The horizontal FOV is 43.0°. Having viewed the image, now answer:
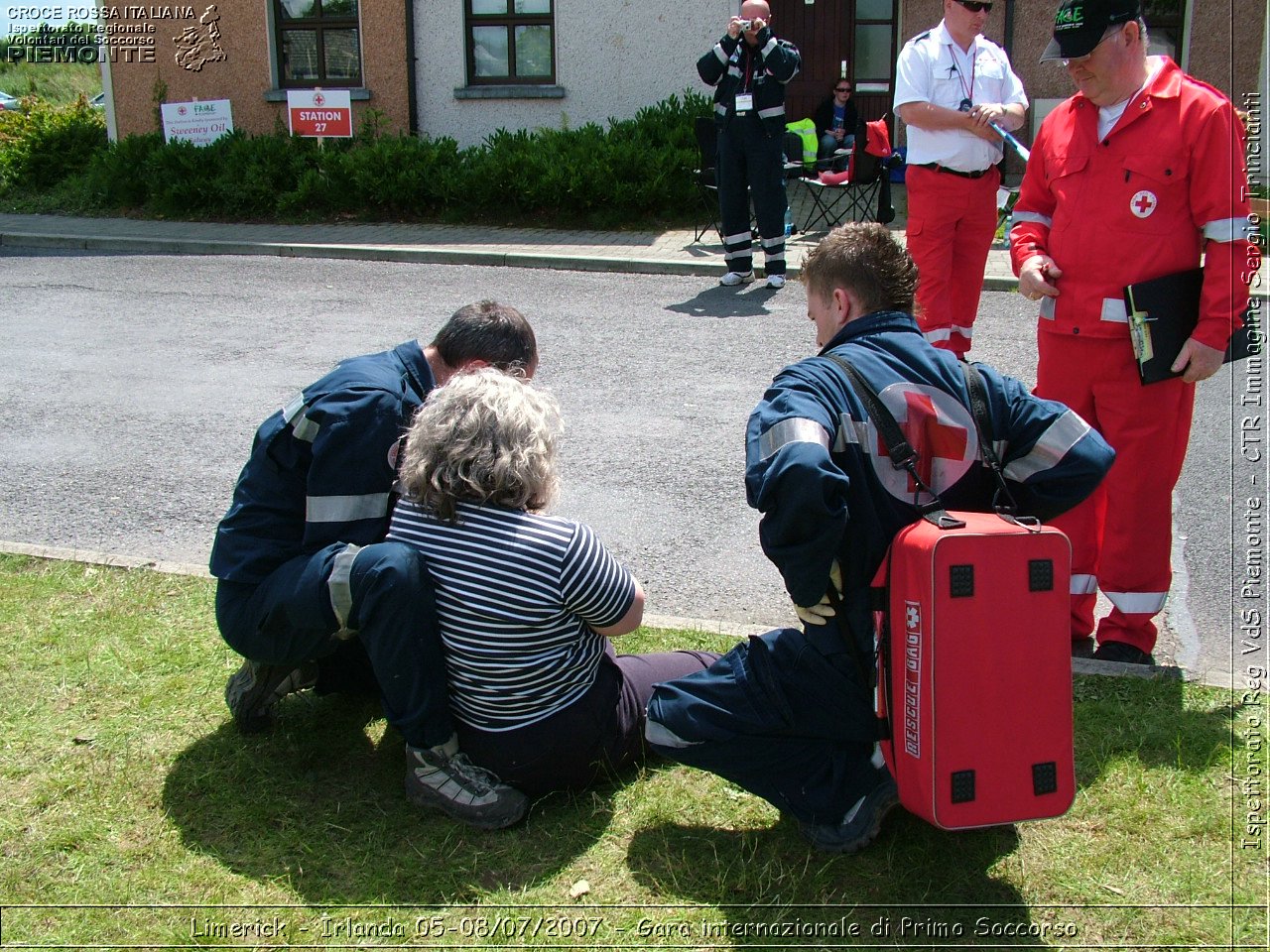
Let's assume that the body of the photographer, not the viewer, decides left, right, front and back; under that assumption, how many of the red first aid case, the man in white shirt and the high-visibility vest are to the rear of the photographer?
1

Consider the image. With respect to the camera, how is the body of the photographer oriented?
toward the camera

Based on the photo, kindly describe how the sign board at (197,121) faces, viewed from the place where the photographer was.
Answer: facing the viewer

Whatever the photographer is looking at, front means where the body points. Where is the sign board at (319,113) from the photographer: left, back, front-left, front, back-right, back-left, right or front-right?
back-right

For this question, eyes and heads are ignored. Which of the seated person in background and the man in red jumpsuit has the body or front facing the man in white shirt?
the seated person in background

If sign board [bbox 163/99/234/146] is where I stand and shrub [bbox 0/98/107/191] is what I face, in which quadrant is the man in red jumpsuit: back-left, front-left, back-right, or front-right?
back-left

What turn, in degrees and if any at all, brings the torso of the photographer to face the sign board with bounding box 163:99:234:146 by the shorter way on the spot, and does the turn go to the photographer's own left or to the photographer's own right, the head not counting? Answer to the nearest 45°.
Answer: approximately 135° to the photographer's own right

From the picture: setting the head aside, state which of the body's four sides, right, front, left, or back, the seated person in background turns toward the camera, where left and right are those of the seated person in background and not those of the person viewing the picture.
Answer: front

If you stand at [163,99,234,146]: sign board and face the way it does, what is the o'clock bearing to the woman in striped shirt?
The woman in striped shirt is roughly at 12 o'clock from the sign board.

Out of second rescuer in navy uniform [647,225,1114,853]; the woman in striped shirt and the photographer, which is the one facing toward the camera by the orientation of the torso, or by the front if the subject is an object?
the photographer

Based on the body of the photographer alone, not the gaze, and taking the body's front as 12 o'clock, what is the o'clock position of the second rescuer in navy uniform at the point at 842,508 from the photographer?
The second rescuer in navy uniform is roughly at 12 o'clock from the photographer.

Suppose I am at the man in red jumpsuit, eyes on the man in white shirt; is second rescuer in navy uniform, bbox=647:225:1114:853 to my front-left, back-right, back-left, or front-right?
back-left

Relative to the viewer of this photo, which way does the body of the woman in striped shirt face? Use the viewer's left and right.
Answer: facing away from the viewer and to the right of the viewer

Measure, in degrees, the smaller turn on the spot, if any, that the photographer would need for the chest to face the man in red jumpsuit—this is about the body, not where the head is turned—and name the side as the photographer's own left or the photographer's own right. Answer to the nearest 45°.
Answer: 0° — they already face them

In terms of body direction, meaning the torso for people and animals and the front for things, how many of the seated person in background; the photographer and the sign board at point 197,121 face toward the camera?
3
